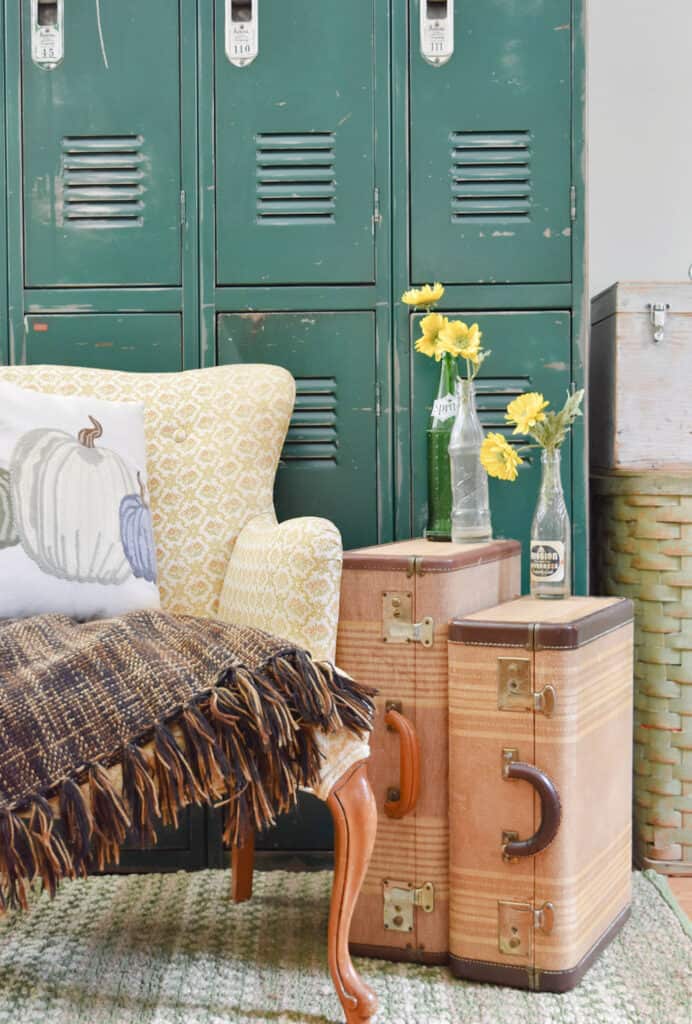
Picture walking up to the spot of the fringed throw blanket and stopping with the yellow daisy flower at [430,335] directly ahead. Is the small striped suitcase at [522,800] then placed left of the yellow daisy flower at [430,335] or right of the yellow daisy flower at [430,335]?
right

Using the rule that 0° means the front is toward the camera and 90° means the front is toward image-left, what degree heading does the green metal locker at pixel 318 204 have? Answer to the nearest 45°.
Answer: approximately 0°

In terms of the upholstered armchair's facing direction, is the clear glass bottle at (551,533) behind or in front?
in front

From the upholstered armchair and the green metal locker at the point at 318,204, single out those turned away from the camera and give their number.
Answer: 0

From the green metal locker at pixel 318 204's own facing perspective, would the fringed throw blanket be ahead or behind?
ahead

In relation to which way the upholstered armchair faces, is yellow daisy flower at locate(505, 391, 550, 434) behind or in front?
in front

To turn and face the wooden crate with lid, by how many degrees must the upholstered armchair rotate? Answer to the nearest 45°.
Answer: approximately 45° to its left

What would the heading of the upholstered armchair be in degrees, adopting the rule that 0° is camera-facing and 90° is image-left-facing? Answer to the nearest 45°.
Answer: approximately 315°
